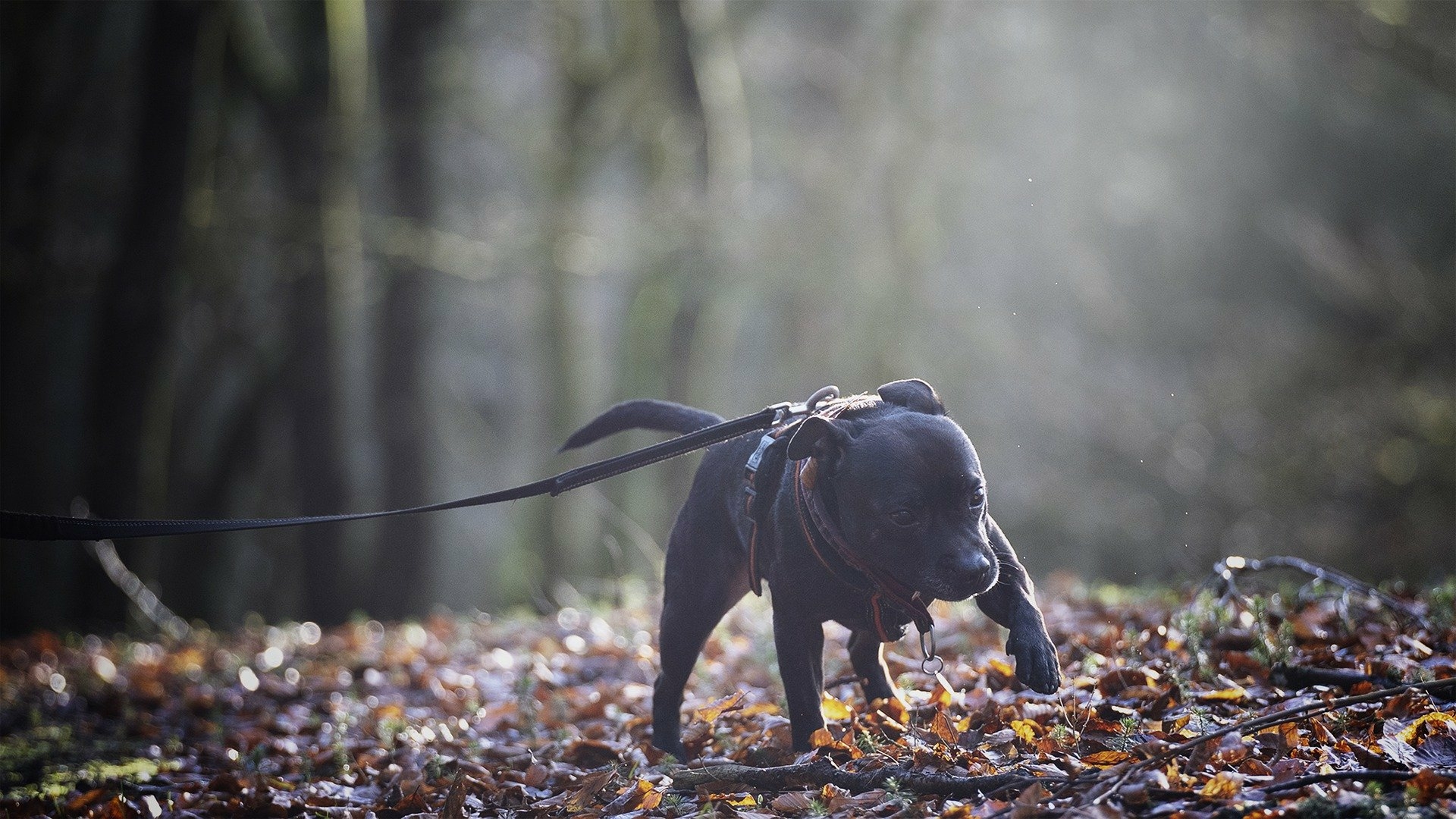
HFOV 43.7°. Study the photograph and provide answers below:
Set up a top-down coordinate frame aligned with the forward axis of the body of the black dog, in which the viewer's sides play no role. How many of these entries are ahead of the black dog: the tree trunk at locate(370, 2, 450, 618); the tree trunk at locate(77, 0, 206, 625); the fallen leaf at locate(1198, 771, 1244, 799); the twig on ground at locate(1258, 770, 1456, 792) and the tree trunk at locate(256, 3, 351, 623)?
2

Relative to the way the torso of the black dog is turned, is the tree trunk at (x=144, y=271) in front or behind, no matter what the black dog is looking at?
behind

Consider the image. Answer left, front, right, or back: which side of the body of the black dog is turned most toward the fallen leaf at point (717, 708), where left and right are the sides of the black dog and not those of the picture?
back

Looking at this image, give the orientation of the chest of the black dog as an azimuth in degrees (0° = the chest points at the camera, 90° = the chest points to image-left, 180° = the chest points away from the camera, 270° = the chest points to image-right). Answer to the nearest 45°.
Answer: approximately 315°

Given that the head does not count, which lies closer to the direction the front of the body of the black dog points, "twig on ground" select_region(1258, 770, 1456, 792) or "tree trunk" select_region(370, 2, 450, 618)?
the twig on ground
